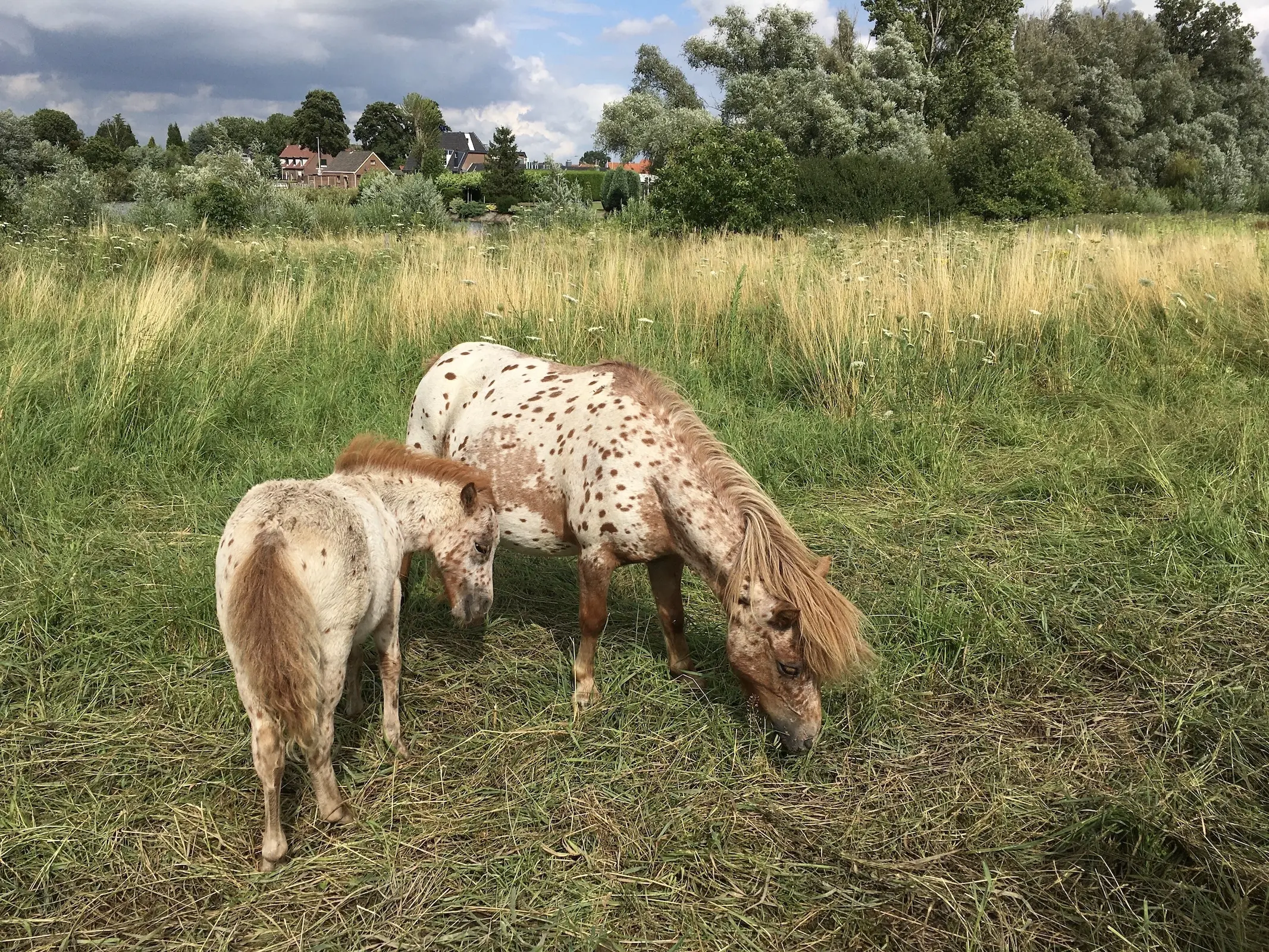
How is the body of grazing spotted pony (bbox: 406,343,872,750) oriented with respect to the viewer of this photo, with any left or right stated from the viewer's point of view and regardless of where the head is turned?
facing the viewer and to the right of the viewer

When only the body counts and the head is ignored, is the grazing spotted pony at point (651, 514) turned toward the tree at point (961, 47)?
no

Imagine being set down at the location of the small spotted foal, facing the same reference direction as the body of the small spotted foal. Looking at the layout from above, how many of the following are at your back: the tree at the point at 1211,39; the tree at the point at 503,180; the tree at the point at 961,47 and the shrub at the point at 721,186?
0

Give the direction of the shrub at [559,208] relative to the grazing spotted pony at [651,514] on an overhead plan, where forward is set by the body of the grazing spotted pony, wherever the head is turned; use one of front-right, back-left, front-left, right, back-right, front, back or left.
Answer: back-left

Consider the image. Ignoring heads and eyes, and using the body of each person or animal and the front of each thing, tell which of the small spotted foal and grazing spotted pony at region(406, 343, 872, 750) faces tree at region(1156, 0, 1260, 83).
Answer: the small spotted foal

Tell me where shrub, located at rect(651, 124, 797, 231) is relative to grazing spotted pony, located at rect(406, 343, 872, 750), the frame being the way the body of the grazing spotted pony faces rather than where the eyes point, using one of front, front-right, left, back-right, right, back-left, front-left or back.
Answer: back-left

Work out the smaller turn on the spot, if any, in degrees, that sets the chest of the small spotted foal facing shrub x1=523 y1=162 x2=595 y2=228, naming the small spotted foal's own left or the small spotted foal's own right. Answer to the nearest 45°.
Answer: approximately 45° to the small spotted foal's own left

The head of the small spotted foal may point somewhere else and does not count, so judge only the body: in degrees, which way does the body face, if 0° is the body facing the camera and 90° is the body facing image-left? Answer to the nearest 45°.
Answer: approximately 225°

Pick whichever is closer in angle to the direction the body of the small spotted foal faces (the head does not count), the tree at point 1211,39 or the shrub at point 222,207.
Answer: the tree

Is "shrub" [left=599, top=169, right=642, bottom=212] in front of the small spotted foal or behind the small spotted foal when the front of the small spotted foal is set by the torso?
in front

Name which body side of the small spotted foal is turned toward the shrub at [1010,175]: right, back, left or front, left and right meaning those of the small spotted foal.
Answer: front

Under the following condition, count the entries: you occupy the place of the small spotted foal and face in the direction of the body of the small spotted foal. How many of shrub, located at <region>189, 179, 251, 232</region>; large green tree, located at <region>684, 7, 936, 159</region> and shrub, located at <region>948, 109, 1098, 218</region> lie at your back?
0

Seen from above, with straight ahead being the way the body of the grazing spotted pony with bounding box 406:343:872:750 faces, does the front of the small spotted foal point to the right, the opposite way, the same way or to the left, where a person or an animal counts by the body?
to the left

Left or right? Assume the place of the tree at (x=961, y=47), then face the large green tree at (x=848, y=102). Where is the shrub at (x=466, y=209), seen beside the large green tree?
right

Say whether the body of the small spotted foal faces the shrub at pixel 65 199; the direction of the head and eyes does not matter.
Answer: no

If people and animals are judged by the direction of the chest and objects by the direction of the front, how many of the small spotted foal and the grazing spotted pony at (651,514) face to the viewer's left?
0

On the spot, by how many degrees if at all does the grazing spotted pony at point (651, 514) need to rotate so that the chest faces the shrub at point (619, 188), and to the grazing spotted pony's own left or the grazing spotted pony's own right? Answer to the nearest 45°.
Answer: approximately 135° to the grazing spotted pony's own left
